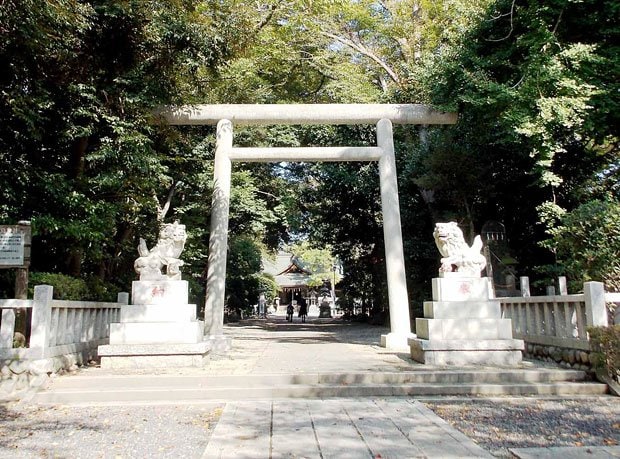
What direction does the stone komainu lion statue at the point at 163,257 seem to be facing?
to the viewer's right

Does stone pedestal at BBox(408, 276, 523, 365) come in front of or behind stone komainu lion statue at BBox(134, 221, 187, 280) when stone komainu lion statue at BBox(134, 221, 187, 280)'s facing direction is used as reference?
in front

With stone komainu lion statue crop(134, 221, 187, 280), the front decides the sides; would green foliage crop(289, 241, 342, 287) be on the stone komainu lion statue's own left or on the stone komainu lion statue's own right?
on the stone komainu lion statue's own left

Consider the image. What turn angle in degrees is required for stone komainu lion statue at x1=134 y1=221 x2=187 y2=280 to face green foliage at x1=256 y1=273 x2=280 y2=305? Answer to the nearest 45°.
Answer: approximately 90° to its left

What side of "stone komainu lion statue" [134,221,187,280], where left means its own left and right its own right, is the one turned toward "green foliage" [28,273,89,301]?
back

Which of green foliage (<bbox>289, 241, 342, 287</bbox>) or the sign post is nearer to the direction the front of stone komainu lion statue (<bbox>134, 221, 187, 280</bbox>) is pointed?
the green foliage
